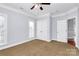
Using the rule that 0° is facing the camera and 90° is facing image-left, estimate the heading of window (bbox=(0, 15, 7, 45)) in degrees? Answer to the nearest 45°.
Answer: approximately 315°

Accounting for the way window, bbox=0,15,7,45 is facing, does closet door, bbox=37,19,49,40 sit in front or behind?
in front

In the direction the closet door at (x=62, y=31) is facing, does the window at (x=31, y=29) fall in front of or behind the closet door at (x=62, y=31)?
in front
